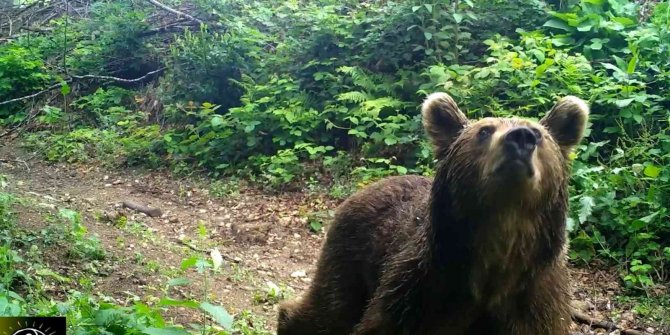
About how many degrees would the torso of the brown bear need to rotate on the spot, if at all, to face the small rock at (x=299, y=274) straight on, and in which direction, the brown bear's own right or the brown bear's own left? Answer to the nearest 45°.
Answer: approximately 180°

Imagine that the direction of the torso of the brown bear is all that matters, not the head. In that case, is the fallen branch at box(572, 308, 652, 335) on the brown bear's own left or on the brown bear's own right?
on the brown bear's own left

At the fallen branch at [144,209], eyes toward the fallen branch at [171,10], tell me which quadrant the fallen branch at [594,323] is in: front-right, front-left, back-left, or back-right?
back-right

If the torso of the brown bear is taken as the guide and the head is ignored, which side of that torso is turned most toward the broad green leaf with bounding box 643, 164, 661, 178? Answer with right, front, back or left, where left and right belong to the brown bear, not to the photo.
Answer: left

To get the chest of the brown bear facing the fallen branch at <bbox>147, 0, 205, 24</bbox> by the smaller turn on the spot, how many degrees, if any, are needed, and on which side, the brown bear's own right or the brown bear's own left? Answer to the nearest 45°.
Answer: approximately 180°

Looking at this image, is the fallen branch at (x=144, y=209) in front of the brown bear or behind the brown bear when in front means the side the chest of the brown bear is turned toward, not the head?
behind

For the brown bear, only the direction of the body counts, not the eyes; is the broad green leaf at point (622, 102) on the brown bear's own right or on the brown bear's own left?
on the brown bear's own left

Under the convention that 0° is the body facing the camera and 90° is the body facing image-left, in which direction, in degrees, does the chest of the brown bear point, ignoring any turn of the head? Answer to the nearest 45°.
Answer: approximately 315°
